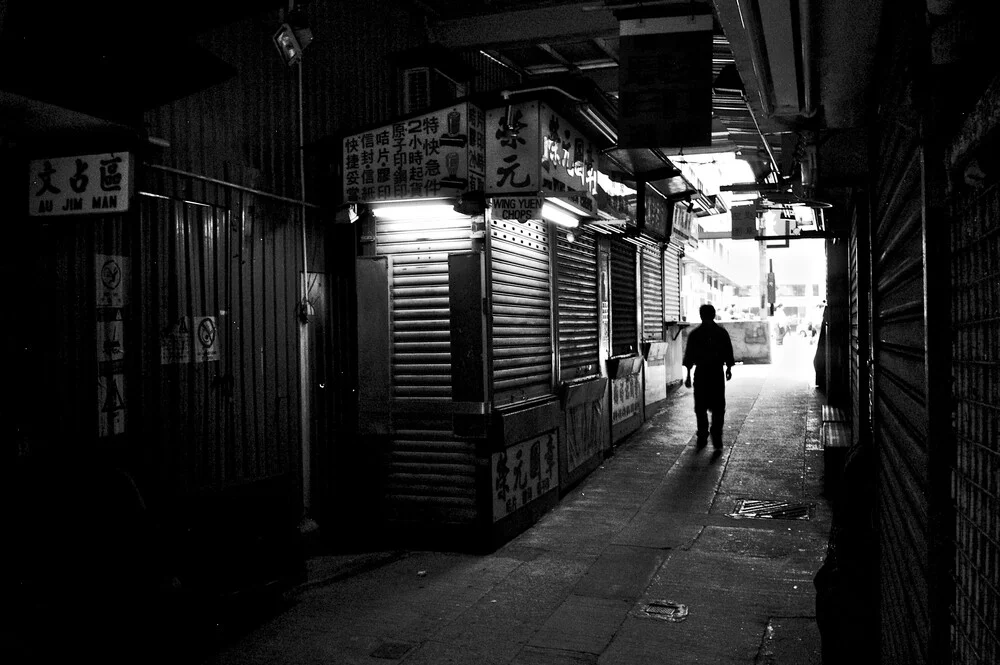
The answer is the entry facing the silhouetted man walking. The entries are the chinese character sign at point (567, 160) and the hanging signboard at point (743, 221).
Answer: the hanging signboard

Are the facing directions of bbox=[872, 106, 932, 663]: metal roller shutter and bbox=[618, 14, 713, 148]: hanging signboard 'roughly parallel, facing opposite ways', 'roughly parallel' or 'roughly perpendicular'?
roughly perpendicular

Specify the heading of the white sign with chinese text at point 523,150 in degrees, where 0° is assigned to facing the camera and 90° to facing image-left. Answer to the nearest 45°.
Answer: approximately 315°

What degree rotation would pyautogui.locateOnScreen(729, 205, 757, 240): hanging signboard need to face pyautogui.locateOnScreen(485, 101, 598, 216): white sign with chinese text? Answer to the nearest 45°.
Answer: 0° — it already faces it

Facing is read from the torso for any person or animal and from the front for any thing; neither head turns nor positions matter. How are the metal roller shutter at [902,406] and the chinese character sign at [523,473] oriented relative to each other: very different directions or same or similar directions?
very different directions

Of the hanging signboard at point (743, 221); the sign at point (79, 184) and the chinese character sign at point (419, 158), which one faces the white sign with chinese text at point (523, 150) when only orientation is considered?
the hanging signboard

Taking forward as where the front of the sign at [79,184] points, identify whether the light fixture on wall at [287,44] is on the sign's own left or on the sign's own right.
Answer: on the sign's own left

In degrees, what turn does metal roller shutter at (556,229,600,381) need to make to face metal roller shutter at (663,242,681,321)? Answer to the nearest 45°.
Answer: approximately 135° to its left

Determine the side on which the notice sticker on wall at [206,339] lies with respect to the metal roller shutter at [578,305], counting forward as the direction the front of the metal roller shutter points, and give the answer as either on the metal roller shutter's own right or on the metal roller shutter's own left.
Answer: on the metal roller shutter's own right

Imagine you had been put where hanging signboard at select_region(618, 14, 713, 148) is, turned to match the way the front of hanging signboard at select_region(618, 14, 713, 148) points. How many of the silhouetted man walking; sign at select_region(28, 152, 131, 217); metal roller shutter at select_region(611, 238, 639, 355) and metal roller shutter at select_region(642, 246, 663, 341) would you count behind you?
3

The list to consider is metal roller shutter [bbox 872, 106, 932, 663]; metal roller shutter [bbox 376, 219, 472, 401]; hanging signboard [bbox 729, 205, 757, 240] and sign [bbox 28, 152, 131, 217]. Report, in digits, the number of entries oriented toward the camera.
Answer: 3

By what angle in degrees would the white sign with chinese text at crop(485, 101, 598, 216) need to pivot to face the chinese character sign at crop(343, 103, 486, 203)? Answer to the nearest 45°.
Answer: approximately 135° to its right
